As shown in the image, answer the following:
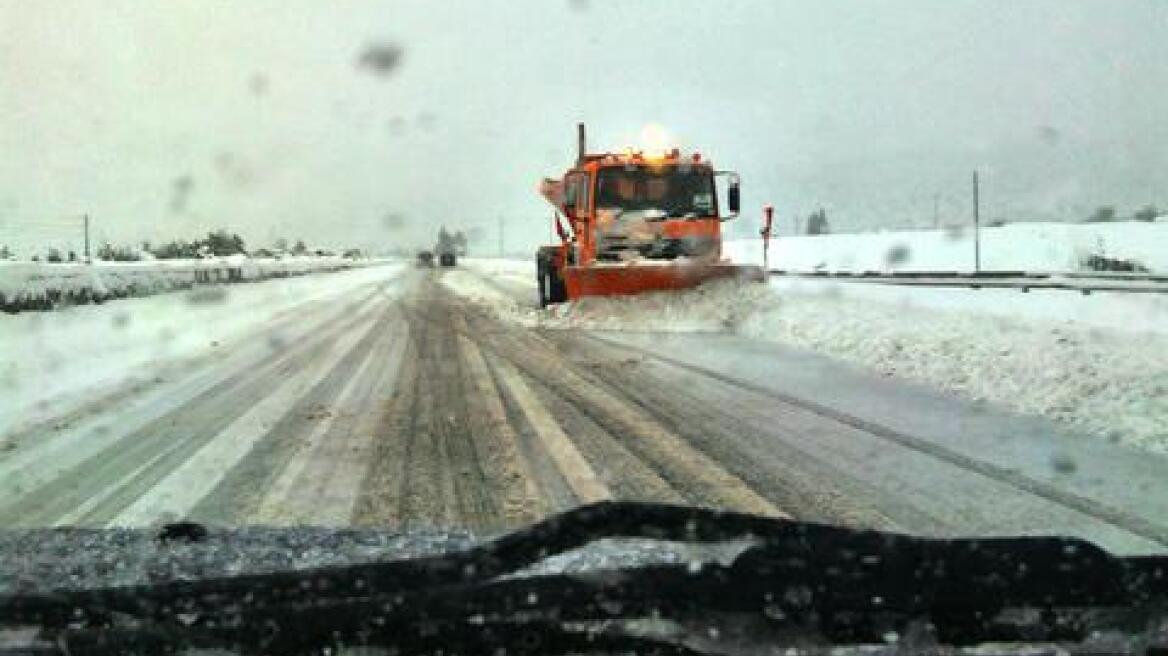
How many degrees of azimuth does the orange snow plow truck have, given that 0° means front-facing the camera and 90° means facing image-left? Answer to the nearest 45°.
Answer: approximately 0°

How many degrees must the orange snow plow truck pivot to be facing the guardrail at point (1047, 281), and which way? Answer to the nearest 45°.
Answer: approximately 135° to its left
